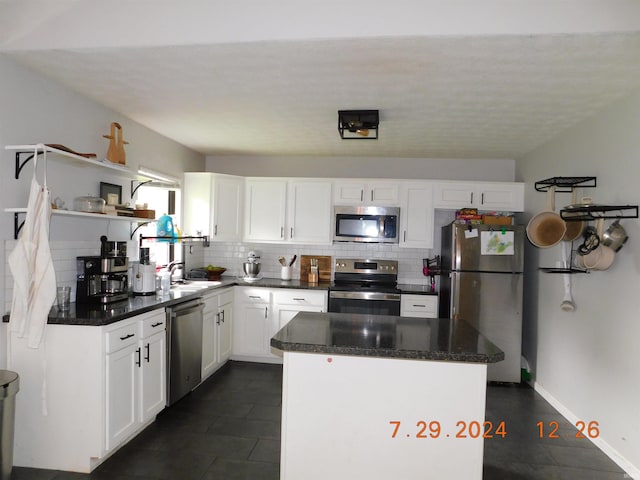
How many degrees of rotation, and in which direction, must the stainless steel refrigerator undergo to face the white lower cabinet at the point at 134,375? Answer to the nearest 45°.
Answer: approximately 45° to its right

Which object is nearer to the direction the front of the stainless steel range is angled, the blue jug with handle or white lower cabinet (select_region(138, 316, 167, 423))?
the white lower cabinet

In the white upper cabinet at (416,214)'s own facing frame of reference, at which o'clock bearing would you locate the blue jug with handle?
The blue jug with handle is roughly at 2 o'clock from the white upper cabinet.

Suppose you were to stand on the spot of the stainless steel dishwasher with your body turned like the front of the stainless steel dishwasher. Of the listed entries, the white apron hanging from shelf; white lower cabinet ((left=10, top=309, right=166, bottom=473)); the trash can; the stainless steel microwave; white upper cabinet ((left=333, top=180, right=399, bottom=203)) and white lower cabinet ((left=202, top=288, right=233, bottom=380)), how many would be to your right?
3

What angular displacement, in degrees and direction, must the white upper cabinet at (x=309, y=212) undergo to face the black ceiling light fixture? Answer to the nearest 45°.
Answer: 0° — it already faces it

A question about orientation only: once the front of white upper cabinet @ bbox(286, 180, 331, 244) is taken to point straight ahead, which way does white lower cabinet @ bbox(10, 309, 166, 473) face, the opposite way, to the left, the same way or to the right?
to the left

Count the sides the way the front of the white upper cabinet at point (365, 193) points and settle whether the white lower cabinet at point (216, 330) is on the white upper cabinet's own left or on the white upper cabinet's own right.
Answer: on the white upper cabinet's own right

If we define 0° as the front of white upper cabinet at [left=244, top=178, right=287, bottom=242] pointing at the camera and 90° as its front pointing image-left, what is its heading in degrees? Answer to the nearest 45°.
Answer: approximately 0°

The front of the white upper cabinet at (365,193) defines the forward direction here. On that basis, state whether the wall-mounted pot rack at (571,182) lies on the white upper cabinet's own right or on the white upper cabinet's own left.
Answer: on the white upper cabinet's own left

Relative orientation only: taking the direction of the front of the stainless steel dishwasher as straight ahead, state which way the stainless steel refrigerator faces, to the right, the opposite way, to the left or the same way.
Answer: to the right

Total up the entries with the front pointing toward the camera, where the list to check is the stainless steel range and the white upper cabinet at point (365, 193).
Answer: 2

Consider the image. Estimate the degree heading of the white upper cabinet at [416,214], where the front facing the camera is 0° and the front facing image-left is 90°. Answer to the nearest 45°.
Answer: approximately 0°

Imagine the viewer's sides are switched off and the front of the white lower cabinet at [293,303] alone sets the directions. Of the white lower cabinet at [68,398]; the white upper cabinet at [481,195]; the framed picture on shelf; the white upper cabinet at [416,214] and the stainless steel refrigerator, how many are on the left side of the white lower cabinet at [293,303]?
3
